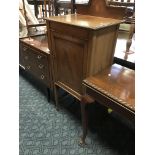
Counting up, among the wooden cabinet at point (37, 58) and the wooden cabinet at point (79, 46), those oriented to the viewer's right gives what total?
0

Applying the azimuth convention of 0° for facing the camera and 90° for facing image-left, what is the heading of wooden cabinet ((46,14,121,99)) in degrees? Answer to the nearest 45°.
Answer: approximately 45°

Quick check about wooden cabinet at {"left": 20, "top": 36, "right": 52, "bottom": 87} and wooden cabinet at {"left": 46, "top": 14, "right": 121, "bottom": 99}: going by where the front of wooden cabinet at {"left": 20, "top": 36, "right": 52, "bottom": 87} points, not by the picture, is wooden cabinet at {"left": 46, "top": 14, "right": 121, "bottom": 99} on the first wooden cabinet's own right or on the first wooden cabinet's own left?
on the first wooden cabinet's own left

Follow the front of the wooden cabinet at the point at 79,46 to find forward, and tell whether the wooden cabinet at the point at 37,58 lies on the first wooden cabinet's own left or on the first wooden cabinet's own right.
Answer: on the first wooden cabinet's own right
